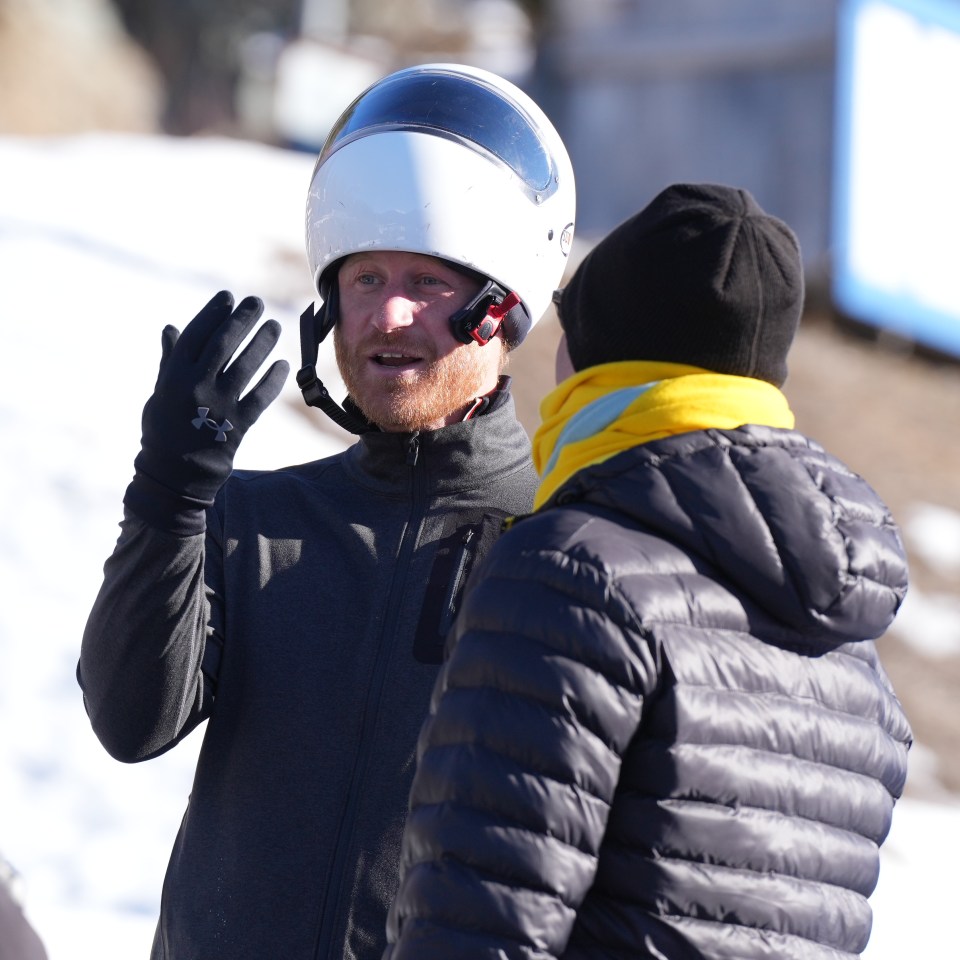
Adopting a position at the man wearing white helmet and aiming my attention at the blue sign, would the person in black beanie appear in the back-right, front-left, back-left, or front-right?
back-right

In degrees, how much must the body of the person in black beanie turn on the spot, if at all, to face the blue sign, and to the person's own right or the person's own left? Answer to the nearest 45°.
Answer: approximately 45° to the person's own right

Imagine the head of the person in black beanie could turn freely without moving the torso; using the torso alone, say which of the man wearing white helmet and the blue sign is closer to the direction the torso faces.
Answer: the man wearing white helmet

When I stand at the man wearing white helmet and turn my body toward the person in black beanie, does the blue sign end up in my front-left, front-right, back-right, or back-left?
back-left

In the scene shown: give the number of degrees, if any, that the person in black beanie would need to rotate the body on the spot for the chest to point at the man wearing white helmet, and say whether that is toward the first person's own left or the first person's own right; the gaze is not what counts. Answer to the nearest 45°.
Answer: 0° — they already face them

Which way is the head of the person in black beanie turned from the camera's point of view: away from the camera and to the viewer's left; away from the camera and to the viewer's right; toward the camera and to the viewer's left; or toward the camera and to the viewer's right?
away from the camera and to the viewer's left

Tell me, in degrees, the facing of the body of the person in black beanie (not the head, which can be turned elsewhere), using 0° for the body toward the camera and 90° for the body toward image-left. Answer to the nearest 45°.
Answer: approximately 135°
